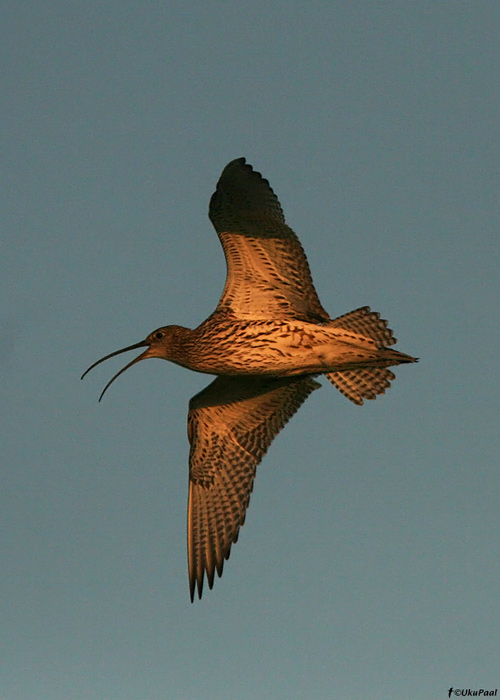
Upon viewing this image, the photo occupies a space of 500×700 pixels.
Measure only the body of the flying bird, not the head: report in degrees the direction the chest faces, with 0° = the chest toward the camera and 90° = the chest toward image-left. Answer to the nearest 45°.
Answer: approximately 90°
